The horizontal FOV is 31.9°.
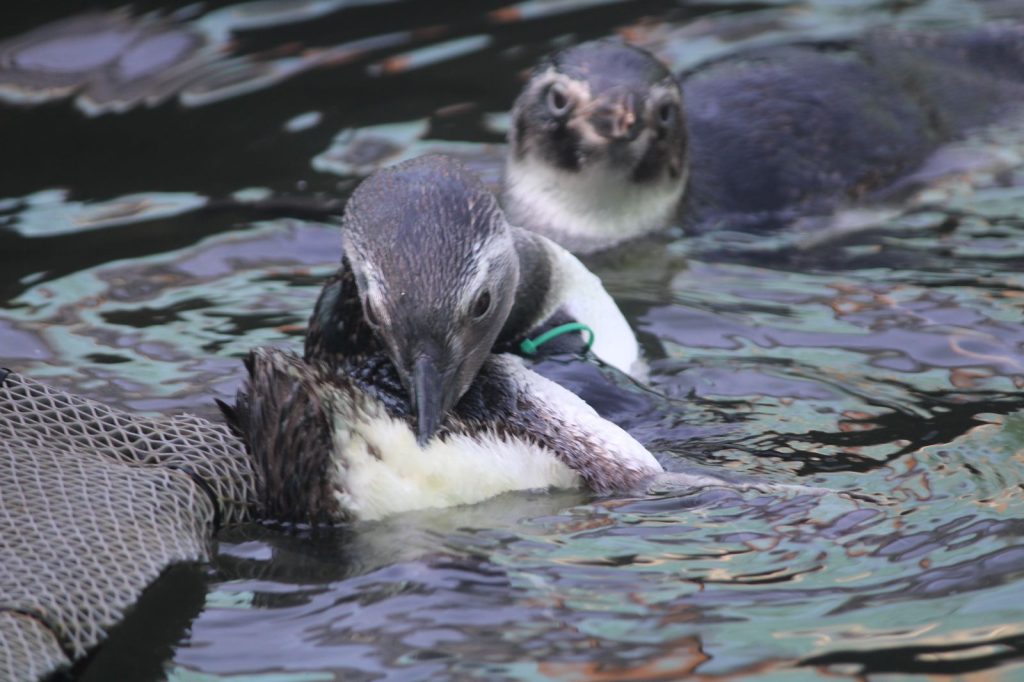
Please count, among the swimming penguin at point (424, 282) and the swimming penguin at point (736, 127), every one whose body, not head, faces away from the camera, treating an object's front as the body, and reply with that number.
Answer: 0

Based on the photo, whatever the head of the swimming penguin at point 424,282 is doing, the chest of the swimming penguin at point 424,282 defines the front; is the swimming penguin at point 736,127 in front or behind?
behind

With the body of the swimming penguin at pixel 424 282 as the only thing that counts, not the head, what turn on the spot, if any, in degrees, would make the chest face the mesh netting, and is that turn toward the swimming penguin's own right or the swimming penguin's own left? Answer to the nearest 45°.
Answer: approximately 45° to the swimming penguin's own right

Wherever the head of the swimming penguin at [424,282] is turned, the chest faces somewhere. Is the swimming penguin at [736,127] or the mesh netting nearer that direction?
the mesh netting

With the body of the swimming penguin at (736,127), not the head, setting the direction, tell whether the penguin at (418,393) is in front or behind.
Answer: in front

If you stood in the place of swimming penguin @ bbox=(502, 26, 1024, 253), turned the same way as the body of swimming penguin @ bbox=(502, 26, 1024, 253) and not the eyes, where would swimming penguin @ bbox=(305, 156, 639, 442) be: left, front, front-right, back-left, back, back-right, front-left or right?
front-left

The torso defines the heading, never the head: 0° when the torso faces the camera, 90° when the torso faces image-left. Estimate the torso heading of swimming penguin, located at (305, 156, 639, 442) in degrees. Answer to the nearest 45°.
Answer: approximately 0°

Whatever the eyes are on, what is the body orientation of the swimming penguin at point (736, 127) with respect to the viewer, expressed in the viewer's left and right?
facing the viewer and to the left of the viewer
